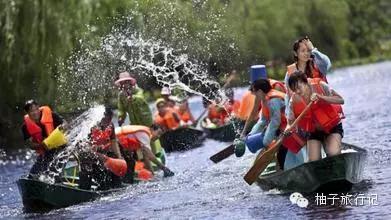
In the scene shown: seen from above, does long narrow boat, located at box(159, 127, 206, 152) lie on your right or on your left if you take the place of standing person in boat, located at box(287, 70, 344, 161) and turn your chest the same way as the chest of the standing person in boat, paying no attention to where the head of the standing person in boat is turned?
on your right

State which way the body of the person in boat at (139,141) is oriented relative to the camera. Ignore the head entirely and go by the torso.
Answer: to the viewer's right

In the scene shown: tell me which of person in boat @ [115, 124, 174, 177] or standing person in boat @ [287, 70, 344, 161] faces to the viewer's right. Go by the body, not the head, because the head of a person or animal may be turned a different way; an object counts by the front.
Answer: the person in boat

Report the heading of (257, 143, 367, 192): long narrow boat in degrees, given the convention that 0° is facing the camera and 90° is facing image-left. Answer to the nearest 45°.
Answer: approximately 315°

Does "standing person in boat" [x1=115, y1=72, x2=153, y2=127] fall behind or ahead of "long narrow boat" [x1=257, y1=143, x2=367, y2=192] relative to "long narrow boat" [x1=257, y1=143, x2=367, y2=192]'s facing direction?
behind

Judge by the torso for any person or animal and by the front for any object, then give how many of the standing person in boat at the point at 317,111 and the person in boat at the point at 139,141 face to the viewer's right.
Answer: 1

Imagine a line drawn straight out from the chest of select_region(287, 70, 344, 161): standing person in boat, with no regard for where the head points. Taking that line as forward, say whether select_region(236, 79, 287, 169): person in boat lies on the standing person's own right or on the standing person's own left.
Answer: on the standing person's own right

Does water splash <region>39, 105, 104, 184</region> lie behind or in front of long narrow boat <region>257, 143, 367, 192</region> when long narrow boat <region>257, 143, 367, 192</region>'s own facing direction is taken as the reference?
behind

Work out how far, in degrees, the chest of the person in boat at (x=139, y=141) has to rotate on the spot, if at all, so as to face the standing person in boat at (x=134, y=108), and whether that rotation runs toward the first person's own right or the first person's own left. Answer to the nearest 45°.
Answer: approximately 90° to the first person's own left

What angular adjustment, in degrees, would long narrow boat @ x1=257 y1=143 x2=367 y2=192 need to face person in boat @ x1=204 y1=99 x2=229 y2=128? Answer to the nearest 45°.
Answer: approximately 135° to its left

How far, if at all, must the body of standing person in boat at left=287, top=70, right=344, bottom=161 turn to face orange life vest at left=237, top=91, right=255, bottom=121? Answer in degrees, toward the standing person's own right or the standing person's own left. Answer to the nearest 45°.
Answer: approximately 135° to the standing person's own right

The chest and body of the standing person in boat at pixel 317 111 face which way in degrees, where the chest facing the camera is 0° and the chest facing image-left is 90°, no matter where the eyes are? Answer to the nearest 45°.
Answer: approximately 45°
